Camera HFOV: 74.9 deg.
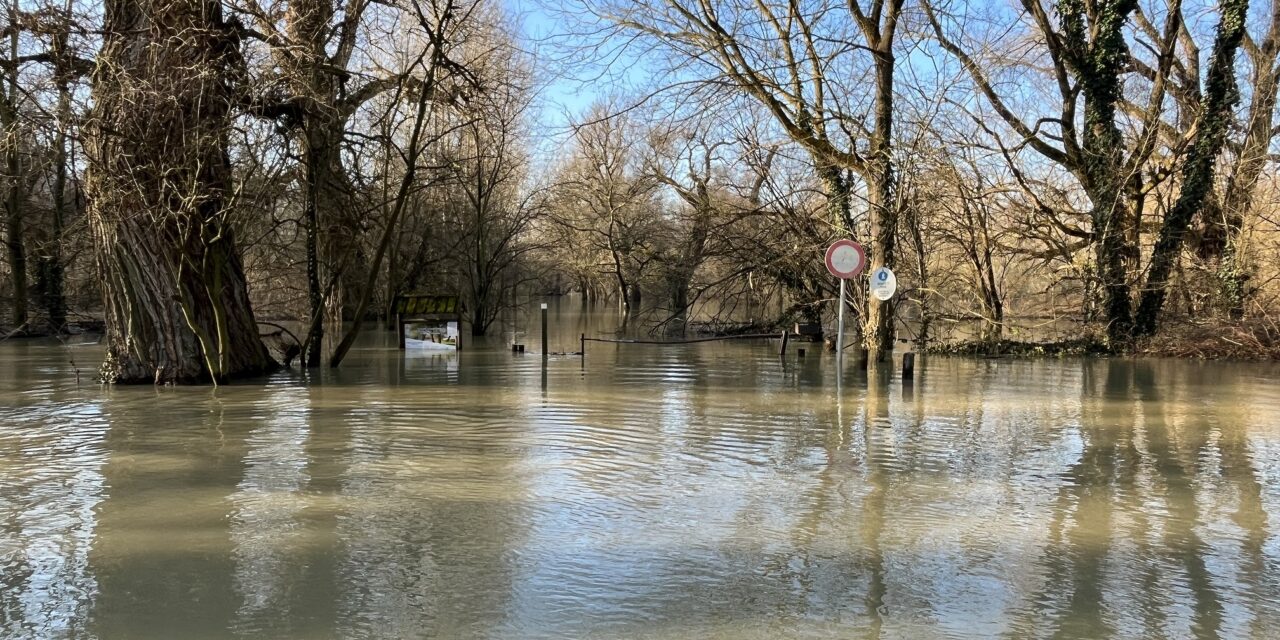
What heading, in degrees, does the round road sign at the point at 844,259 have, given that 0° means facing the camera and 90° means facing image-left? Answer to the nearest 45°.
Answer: approximately 0°

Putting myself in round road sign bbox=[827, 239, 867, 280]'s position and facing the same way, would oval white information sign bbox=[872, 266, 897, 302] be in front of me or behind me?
behind

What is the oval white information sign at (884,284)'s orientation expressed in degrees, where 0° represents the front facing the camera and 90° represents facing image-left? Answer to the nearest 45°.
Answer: approximately 0°

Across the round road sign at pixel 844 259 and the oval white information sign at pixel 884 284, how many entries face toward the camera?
2

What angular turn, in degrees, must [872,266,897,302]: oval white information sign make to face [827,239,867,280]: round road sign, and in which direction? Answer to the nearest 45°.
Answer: approximately 45° to its right
